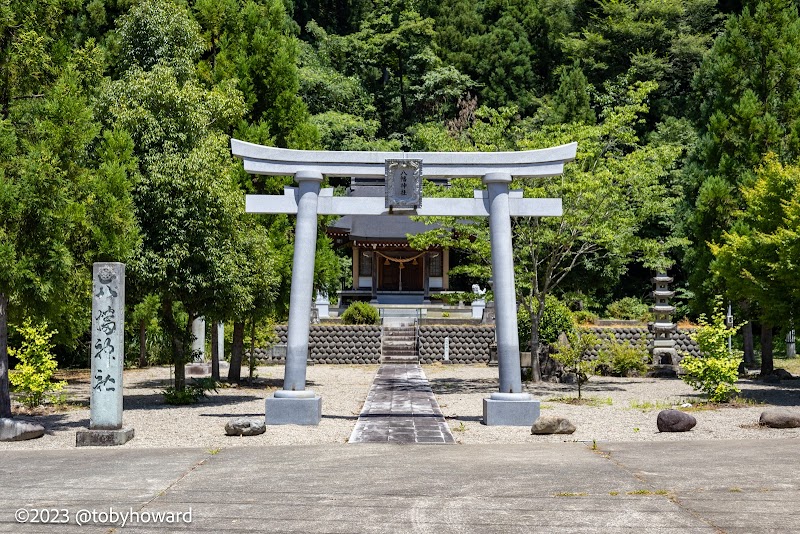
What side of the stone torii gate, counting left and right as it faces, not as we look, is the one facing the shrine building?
back

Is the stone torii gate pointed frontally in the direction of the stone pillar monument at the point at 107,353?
no

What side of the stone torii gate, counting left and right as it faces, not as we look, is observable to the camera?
front

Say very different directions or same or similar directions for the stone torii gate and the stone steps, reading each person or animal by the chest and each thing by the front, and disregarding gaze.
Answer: same or similar directions

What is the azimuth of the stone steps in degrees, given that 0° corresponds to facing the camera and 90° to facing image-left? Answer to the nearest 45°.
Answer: approximately 0°

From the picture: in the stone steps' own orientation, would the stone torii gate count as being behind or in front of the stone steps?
in front

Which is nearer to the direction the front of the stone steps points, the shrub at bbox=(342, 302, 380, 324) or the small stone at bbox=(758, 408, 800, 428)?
the small stone

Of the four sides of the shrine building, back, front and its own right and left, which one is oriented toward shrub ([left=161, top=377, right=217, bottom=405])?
front

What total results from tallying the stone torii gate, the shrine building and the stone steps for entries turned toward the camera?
3

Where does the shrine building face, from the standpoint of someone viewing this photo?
facing the viewer

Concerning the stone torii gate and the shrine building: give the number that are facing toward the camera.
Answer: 2

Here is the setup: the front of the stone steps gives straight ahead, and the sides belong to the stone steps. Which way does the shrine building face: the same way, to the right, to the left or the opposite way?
the same way

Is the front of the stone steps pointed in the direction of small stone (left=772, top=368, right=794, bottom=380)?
no
